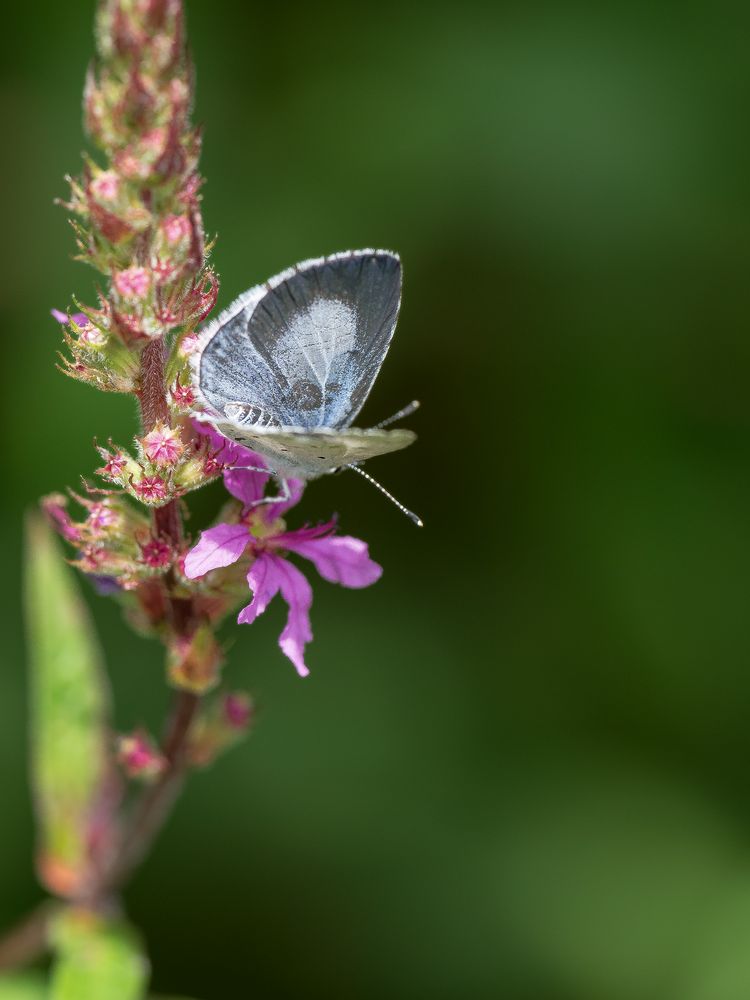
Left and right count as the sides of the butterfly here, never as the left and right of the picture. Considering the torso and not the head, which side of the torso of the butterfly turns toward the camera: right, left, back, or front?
right
